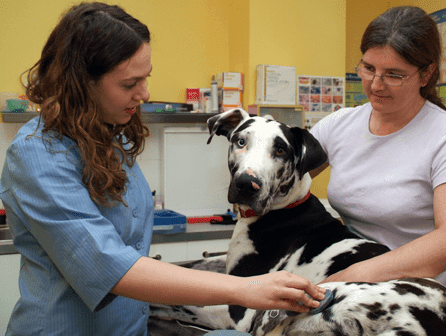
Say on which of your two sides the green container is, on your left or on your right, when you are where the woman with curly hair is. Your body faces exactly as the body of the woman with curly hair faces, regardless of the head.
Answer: on your left

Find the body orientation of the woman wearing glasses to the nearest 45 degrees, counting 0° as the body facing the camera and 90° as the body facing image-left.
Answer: approximately 45°

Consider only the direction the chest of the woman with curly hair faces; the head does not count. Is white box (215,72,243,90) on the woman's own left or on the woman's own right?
on the woman's own left

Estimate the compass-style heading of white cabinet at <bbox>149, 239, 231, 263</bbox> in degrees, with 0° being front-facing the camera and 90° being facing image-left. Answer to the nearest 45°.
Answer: approximately 0°

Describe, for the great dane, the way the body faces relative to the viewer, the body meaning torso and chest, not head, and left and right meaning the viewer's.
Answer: facing to the left of the viewer

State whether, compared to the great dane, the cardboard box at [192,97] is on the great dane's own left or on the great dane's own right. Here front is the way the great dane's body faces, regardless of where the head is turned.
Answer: on the great dane's own right

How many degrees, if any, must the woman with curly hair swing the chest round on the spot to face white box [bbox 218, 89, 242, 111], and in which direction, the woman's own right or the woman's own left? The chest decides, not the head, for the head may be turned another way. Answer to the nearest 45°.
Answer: approximately 90° to the woman's own left

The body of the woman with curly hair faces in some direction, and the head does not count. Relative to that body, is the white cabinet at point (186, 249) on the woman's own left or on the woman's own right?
on the woman's own left

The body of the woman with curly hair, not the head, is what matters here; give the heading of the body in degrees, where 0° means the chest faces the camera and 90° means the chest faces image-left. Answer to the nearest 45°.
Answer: approximately 270°

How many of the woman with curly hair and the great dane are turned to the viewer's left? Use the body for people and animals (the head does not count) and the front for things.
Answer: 1

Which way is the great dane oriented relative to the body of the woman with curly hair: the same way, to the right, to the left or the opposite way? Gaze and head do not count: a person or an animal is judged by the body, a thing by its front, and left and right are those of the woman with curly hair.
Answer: the opposite way
